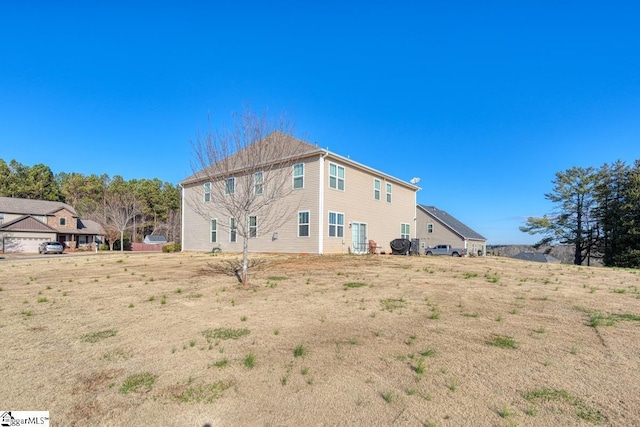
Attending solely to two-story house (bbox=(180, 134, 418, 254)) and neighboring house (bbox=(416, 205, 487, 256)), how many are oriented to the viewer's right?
0

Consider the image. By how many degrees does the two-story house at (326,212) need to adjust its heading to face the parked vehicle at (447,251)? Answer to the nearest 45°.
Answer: approximately 90° to its right

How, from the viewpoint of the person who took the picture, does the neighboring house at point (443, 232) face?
facing away from the viewer and to the left of the viewer

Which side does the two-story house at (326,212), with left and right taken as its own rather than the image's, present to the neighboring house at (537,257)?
right

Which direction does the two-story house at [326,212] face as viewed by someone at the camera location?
facing away from the viewer and to the left of the viewer

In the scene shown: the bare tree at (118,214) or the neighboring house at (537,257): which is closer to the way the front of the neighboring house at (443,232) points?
the bare tree

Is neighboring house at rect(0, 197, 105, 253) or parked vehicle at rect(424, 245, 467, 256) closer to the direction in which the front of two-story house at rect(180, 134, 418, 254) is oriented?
the neighboring house

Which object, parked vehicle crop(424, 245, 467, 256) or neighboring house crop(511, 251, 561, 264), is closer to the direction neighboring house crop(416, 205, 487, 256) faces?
the neighboring house

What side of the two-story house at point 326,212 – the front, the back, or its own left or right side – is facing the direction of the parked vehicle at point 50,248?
front

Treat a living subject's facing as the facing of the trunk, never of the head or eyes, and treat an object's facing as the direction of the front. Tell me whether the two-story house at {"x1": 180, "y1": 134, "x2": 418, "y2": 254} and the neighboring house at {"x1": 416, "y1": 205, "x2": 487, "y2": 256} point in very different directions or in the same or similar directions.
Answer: same or similar directions
